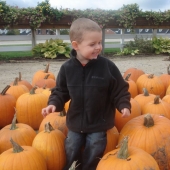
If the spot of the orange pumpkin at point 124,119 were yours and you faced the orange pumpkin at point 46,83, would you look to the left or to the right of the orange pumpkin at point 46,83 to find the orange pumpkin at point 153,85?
right

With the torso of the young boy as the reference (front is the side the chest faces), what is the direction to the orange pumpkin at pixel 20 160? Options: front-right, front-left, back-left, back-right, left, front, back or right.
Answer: front-right

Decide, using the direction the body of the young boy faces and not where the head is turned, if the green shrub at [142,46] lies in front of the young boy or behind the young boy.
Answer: behind

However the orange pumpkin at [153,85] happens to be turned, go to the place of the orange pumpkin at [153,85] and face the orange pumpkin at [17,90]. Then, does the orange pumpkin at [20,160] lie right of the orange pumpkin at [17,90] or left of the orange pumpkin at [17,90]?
left

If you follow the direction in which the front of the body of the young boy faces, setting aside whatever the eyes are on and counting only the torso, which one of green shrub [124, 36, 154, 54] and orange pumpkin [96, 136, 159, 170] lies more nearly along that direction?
the orange pumpkin

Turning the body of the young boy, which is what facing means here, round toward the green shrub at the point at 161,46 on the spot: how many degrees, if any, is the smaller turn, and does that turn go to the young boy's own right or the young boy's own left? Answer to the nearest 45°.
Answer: approximately 180°

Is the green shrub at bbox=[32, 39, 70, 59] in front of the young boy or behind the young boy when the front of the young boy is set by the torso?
behind

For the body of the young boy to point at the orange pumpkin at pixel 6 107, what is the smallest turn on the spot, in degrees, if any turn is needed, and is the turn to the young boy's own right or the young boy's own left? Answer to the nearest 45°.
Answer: approximately 135° to the young boy's own right

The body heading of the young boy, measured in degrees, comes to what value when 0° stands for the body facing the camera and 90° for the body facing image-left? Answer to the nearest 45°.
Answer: approximately 0°

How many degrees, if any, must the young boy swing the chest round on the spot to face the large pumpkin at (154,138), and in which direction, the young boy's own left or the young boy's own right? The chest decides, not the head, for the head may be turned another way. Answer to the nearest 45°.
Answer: approximately 45° to the young boy's own left

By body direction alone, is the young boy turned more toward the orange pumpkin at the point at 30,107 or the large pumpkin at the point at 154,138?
the large pumpkin
